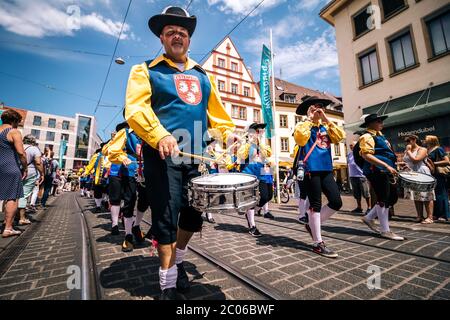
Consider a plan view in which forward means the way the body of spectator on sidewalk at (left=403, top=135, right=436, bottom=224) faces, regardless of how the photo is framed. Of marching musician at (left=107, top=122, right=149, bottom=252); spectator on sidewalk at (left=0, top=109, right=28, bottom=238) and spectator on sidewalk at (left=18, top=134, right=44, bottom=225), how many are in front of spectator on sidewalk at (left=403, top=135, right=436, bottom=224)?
3

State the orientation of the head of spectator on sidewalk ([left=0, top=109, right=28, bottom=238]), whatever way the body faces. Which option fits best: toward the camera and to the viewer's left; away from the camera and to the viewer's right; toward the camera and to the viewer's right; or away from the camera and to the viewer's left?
away from the camera and to the viewer's right

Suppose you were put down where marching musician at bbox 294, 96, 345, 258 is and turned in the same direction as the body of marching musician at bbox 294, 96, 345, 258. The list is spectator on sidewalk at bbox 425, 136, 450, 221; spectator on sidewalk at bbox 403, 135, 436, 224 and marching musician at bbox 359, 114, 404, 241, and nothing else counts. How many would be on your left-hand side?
3

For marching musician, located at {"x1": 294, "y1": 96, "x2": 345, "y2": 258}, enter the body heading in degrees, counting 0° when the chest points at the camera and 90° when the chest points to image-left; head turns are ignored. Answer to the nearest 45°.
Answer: approximately 315°

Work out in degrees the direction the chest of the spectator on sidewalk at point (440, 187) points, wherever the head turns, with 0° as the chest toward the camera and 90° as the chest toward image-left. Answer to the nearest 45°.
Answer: approximately 90°

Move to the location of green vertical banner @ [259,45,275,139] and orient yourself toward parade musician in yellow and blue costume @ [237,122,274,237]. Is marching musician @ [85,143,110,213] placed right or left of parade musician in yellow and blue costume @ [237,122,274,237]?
right

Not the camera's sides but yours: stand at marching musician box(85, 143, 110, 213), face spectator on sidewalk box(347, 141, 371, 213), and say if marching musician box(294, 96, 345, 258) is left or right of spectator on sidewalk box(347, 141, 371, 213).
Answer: right

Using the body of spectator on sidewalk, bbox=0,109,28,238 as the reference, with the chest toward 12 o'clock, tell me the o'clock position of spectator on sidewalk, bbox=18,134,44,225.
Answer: spectator on sidewalk, bbox=18,134,44,225 is roughly at 11 o'clock from spectator on sidewalk, bbox=0,109,28,238.

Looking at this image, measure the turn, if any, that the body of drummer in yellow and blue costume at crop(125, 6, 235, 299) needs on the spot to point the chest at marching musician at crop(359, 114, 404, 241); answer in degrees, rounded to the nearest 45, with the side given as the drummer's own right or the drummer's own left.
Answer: approximately 90° to the drummer's own left
